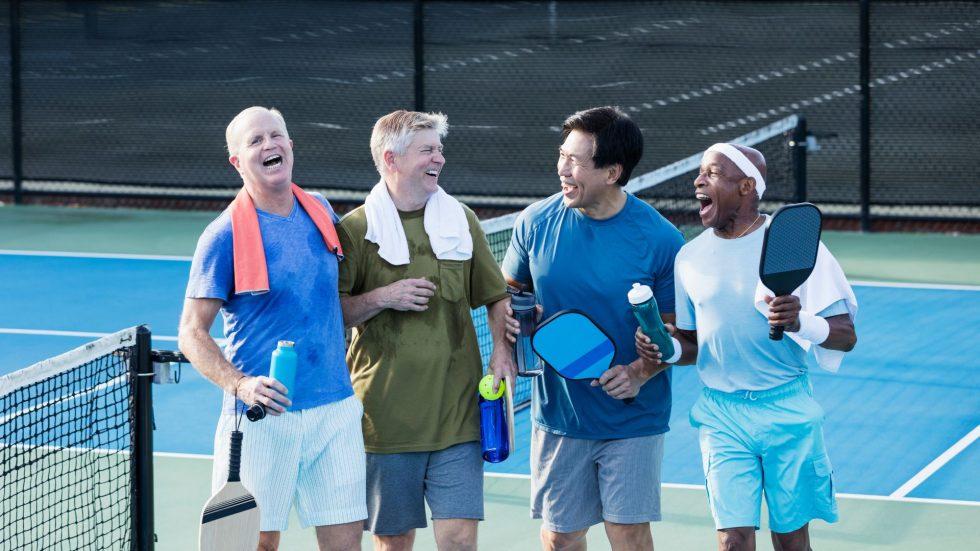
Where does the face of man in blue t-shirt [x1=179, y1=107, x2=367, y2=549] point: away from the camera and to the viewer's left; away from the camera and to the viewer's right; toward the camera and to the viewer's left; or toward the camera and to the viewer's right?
toward the camera and to the viewer's right

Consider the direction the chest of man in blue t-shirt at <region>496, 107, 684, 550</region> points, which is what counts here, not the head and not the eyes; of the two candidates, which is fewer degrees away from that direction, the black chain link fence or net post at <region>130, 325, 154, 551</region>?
the net post

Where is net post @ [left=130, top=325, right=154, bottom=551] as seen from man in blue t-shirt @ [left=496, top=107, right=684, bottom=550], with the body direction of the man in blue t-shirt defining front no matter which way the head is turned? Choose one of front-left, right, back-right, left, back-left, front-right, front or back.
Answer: right

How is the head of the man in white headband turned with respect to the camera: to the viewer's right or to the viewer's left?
to the viewer's left

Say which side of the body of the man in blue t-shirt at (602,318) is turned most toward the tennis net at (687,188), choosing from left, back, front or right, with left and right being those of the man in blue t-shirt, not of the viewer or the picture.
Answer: back

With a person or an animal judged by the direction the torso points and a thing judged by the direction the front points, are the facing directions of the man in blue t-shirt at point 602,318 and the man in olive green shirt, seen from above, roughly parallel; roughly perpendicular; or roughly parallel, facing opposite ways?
roughly parallel

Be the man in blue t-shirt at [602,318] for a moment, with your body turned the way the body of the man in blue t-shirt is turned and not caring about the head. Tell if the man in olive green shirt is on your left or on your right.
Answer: on your right

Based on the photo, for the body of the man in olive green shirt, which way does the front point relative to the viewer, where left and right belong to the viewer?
facing the viewer

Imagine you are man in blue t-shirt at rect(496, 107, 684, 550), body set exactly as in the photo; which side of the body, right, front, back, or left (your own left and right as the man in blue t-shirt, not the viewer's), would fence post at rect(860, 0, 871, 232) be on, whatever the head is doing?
back

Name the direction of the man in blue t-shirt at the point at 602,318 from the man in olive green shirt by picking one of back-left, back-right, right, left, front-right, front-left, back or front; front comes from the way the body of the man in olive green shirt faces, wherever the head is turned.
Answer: left

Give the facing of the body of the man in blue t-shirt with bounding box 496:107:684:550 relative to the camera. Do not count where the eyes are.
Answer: toward the camera

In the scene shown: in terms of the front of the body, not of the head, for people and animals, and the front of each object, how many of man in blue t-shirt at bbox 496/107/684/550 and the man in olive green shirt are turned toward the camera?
2

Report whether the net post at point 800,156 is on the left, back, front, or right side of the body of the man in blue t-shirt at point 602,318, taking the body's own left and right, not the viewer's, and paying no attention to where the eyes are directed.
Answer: back
